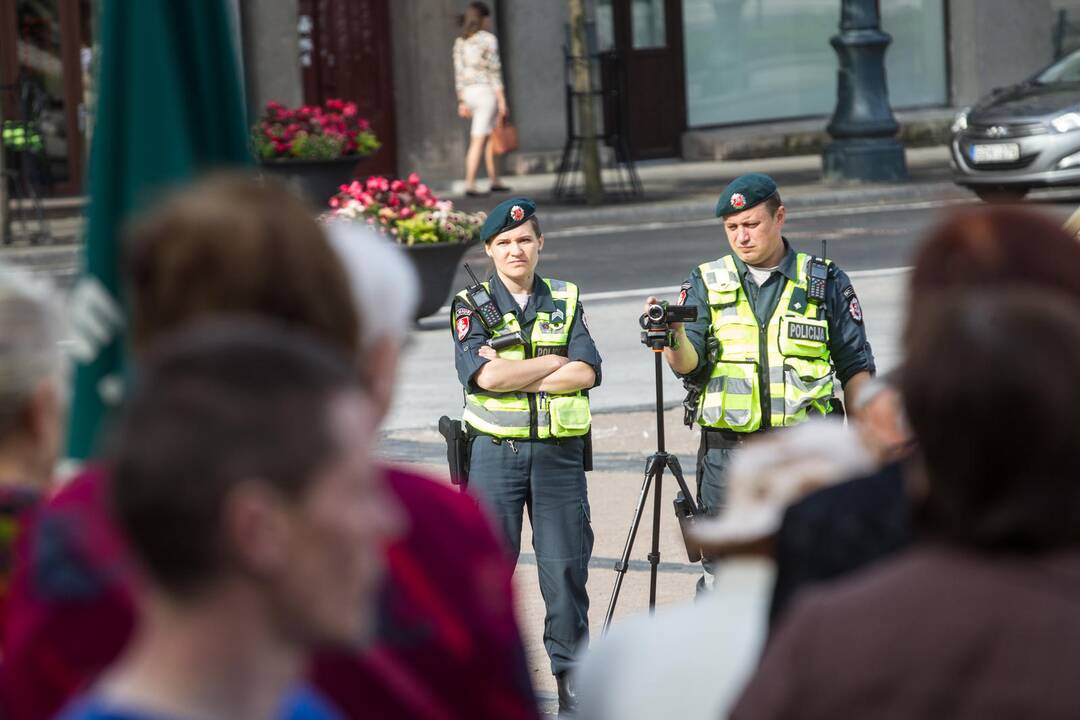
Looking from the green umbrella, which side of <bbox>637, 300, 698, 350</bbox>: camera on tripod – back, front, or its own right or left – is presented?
front

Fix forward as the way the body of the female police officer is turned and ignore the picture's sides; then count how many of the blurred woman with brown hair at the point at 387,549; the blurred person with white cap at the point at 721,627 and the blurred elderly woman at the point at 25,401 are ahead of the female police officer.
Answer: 3

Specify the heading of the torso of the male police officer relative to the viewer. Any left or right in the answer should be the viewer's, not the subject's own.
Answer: facing the viewer

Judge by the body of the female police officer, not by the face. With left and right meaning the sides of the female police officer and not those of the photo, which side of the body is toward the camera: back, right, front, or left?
front

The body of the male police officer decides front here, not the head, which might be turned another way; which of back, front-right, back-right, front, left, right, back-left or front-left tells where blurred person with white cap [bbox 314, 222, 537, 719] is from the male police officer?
front

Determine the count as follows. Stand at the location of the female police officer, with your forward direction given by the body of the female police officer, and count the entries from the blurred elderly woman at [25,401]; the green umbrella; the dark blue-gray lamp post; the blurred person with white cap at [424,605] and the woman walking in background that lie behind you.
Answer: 2

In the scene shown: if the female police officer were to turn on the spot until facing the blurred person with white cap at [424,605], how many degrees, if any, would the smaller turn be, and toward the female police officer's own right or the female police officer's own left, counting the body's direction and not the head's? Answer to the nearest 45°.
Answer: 0° — they already face them

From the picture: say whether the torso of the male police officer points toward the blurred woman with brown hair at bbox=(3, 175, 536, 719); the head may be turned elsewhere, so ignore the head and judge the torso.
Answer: yes

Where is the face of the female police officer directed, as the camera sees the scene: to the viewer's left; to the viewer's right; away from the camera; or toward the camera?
toward the camera

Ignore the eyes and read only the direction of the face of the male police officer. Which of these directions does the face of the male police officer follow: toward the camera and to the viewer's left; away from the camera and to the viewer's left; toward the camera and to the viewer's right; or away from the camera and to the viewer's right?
toward the camera and to the viewer's left

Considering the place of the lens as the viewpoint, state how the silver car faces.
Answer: facing the viewer and to the left of the viewer

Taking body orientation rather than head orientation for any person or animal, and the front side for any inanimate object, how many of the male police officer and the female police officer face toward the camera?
2
